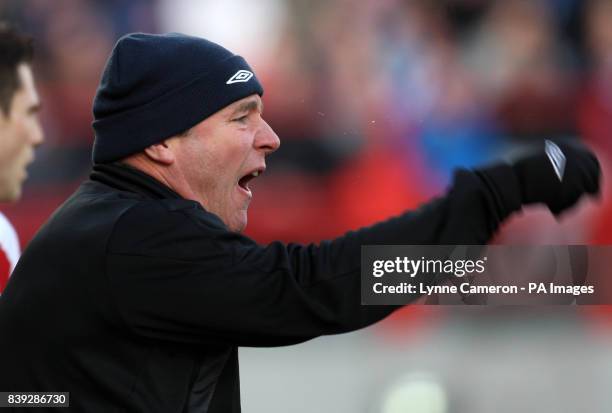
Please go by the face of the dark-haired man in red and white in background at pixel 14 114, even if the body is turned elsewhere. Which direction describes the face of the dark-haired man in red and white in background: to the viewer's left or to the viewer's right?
to the viewer's right

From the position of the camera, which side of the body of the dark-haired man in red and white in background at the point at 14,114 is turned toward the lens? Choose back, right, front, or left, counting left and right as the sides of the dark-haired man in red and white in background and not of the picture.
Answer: right
